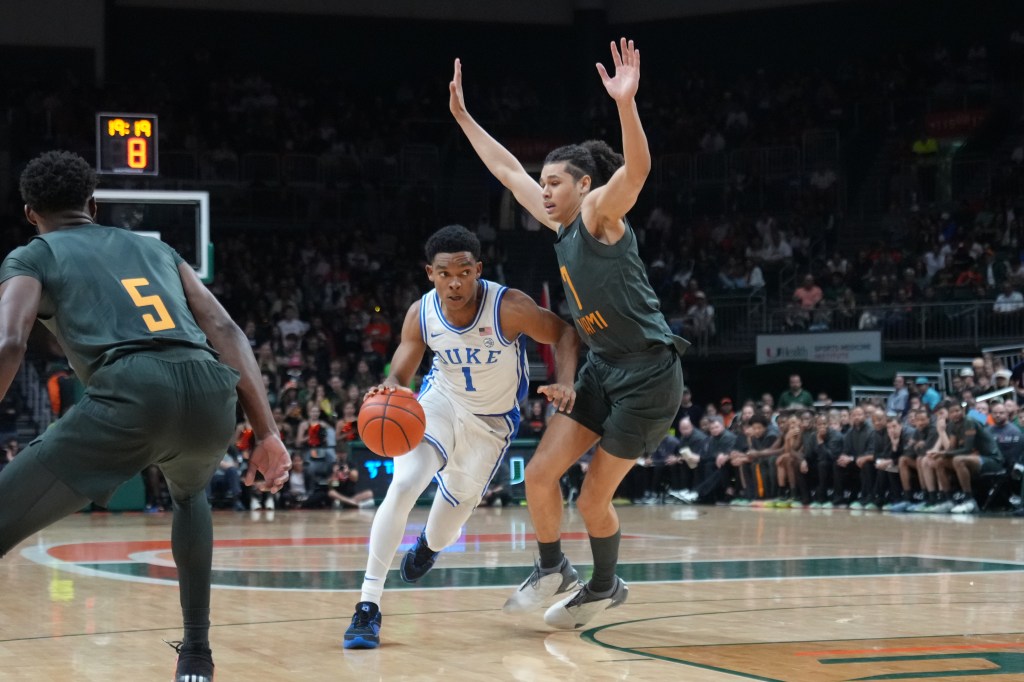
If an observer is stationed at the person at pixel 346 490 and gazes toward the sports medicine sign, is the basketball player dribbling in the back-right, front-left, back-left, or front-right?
back-right

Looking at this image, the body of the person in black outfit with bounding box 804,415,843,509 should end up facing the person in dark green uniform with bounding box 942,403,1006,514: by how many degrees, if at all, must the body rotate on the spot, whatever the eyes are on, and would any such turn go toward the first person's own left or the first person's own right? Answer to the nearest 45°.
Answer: approximately 45° to the first person's own left

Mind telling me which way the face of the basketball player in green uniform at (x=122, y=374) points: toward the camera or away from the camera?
away from the camera

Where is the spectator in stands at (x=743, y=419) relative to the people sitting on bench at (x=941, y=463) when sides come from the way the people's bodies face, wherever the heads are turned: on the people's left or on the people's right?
on the people's right

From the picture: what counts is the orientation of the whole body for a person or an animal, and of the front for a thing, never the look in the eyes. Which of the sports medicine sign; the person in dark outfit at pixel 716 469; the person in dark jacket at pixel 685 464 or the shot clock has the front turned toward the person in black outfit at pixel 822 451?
the sports medicine sign

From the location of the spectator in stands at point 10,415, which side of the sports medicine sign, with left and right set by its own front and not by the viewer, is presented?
right

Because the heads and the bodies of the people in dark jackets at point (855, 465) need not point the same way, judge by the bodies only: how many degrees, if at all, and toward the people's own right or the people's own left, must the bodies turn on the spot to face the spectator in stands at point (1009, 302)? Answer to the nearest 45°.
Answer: approximately 180°

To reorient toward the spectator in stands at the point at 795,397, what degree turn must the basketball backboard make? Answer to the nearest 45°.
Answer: approximately 90° to its left

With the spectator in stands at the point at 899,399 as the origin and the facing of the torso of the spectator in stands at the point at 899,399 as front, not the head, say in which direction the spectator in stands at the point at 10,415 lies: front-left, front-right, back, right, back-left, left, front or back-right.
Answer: front-right
